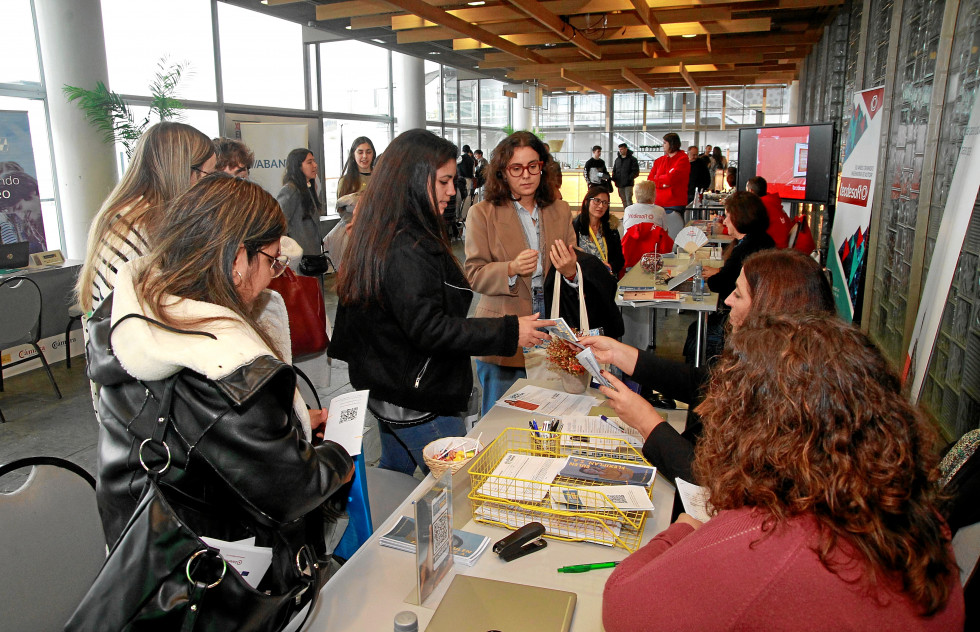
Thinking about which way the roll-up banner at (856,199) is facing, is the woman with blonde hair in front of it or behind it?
in front

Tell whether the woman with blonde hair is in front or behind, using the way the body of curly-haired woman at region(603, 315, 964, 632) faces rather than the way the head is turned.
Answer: in front

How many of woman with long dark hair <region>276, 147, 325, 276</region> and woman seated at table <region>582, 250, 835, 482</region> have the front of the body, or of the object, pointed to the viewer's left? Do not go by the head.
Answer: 1

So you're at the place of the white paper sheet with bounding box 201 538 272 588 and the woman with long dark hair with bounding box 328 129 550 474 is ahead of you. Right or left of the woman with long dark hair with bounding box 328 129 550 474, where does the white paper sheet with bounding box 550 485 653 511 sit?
right

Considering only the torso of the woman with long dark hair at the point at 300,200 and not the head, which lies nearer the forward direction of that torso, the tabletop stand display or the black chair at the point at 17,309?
the tabletop stand display

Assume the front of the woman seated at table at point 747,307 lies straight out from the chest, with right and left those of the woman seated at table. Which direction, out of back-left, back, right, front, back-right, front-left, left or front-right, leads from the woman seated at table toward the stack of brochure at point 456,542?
front-left

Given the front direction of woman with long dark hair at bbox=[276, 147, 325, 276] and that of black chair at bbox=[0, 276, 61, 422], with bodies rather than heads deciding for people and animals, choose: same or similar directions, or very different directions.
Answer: very different directions

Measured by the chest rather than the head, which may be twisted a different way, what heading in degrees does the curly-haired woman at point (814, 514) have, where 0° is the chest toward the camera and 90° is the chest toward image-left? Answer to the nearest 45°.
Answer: approximately 135°

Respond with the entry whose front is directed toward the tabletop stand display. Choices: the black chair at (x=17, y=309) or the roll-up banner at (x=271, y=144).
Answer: the roll-up banner

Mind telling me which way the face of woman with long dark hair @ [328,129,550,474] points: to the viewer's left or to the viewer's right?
to the viewer's right

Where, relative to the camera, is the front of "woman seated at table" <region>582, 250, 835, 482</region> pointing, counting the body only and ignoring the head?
to the viewer's left

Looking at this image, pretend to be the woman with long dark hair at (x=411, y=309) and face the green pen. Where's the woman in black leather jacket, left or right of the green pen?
right
